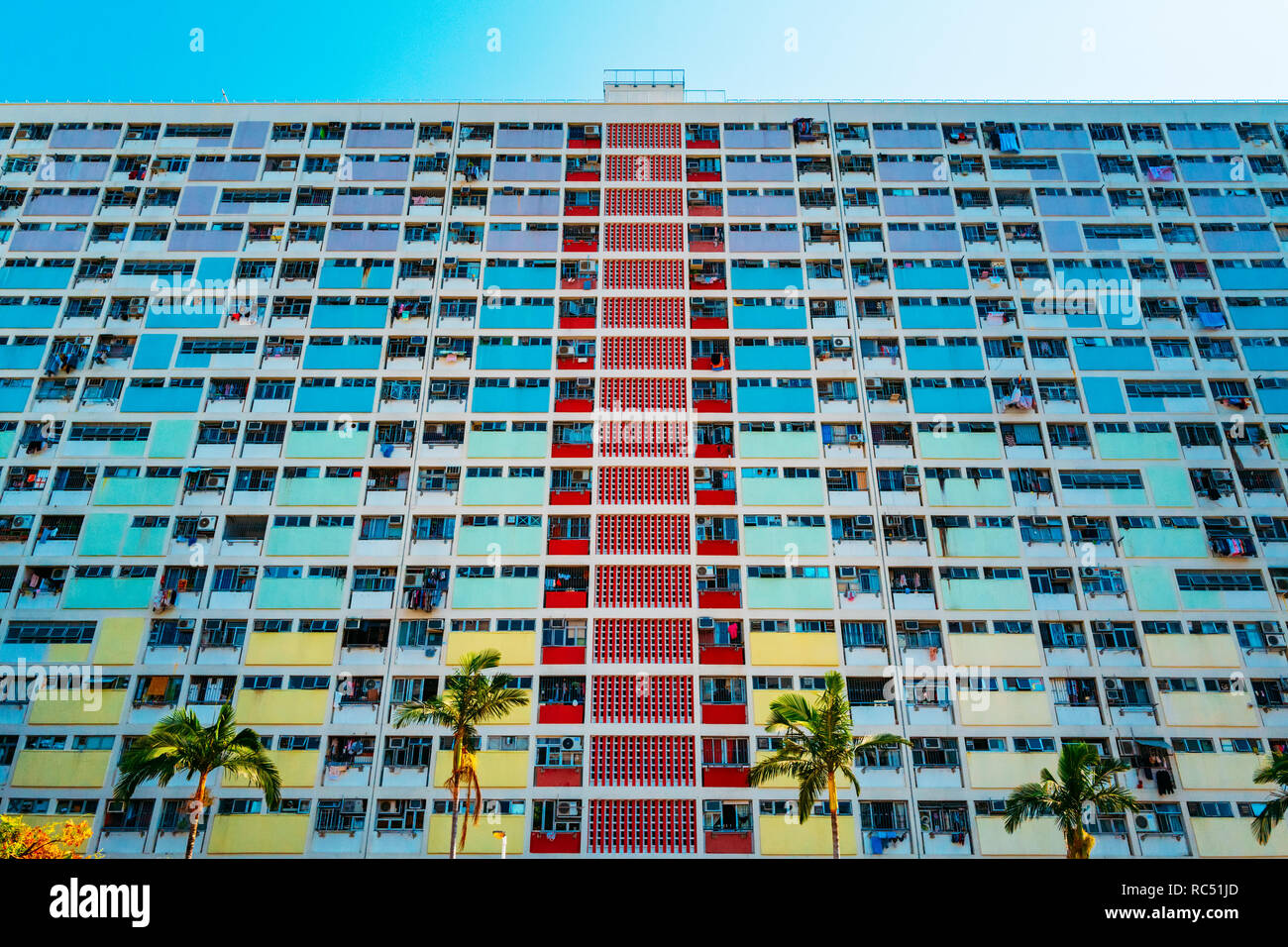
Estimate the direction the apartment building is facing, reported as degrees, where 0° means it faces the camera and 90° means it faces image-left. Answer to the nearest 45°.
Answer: approximately 0°

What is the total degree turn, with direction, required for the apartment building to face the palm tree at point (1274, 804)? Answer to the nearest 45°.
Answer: approximately 90° to its left
